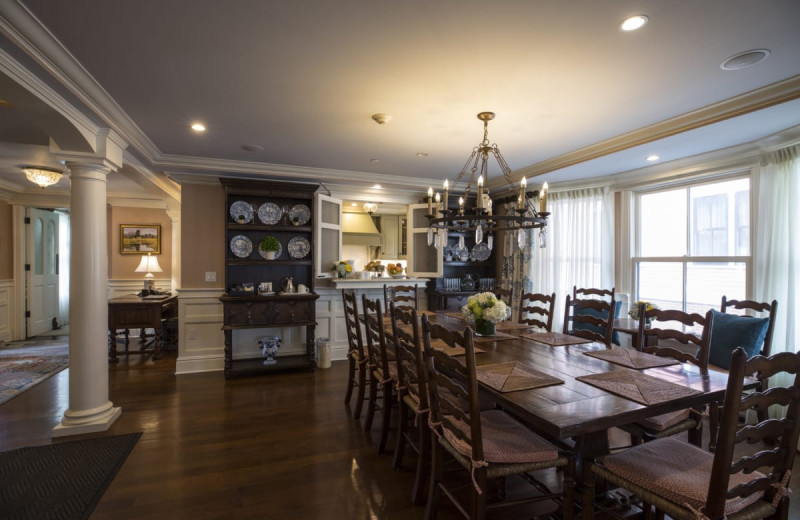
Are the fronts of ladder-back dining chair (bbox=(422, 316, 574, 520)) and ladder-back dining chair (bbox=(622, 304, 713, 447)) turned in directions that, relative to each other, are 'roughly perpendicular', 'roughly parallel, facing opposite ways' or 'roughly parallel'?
roughly parallel, facing opposite ways

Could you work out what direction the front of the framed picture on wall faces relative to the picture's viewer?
facing the viewer

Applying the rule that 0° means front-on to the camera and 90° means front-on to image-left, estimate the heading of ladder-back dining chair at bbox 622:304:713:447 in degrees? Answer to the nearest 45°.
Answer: approximately 45°

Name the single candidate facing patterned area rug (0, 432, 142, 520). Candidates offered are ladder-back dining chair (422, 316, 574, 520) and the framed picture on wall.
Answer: the framed picture on wall

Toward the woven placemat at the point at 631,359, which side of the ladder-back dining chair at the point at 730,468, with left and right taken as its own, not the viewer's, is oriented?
front

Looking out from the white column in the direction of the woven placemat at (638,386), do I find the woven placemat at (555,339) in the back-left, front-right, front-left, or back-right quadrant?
front-left

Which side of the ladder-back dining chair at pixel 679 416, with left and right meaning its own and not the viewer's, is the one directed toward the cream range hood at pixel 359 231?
right

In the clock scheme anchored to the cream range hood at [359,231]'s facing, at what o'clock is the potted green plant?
The potted green plant is roughly at 1 o'clock from the cream range hood.

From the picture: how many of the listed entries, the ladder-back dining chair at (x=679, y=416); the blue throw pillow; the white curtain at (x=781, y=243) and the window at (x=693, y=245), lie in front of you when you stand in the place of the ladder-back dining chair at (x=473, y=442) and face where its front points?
4

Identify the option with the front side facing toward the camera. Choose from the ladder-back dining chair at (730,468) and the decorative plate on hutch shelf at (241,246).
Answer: the decorative plate on hutch shelf

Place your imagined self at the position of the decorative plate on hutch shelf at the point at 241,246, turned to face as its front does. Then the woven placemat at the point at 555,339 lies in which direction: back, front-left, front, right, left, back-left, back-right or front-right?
front-left

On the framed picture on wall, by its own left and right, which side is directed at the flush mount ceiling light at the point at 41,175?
front
